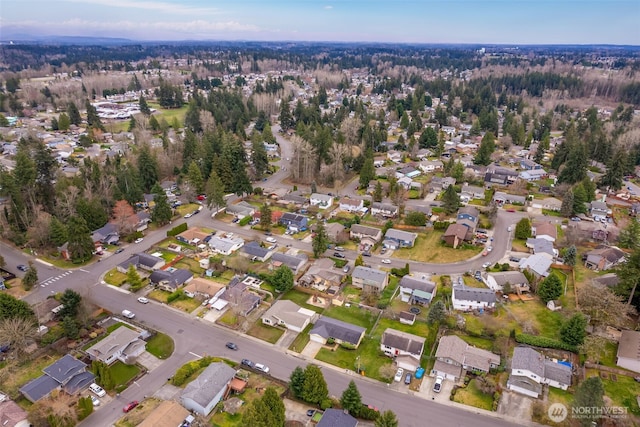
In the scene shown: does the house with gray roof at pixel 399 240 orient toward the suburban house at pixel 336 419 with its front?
yes

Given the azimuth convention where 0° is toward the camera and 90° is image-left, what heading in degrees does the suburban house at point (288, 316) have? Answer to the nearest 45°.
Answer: approximately 45°

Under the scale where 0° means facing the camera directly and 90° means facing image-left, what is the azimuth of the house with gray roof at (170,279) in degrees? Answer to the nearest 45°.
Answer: approximately 45°

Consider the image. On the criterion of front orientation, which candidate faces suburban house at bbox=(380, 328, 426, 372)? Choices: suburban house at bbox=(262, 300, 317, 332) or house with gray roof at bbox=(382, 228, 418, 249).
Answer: the house with gray roof

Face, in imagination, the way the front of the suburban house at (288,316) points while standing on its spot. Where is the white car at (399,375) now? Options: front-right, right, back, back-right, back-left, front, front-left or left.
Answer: left

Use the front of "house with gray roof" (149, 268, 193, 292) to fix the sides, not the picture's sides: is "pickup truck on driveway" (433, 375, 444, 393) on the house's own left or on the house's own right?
on the house's own left

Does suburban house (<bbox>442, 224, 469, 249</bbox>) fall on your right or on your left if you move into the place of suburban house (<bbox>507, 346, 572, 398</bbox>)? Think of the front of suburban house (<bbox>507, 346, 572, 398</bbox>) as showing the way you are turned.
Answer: on your right

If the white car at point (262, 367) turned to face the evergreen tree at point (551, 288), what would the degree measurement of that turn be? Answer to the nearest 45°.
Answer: approximately 45° to its left
